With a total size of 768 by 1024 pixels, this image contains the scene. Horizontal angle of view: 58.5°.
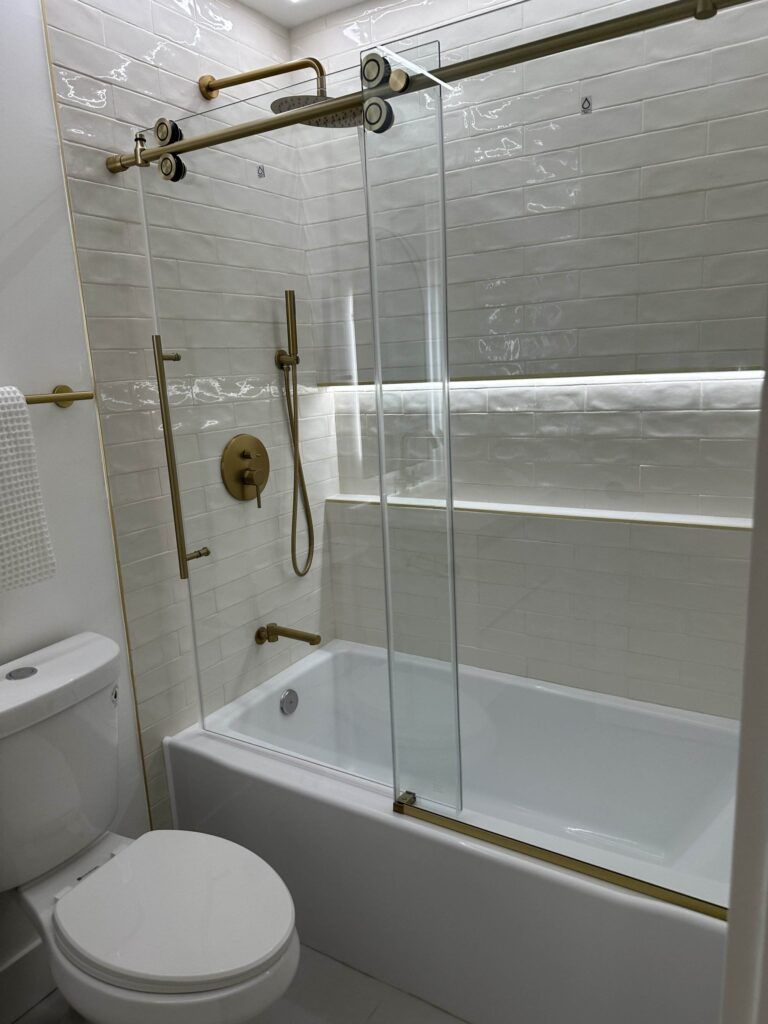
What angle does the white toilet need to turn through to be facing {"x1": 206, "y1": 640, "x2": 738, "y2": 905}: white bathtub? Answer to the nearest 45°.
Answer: approximately 45° to its left

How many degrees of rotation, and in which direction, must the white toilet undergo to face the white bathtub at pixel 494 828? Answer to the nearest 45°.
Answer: approximately 45° to its left

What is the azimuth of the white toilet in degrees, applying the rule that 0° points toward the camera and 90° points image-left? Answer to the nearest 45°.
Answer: approximately 315°

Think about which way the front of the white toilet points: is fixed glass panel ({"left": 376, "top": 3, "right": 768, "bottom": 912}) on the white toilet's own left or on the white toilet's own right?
on the white toilet's own left
